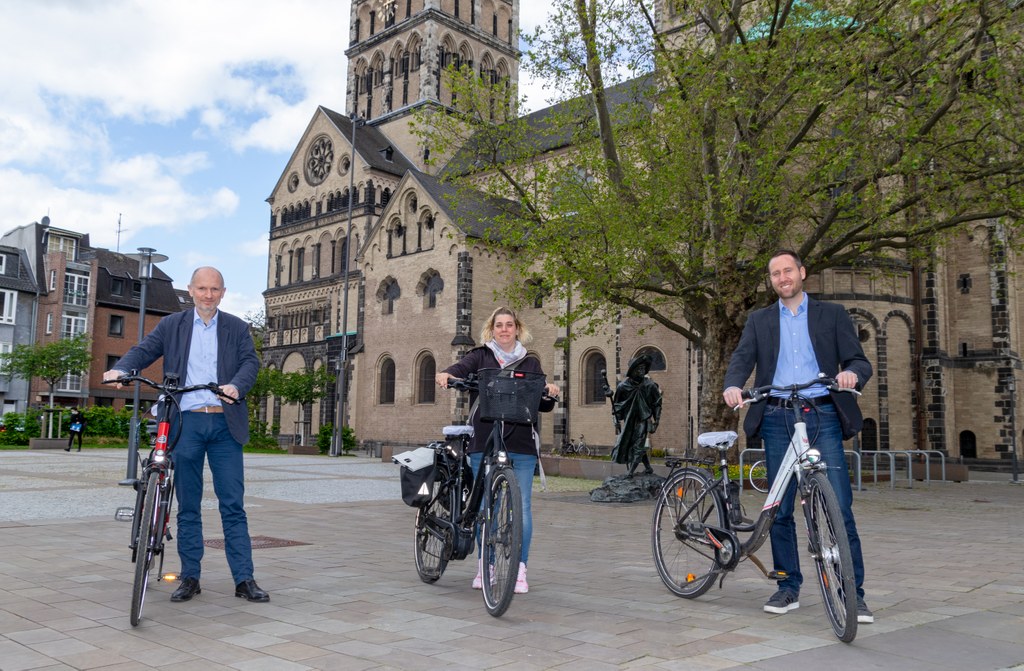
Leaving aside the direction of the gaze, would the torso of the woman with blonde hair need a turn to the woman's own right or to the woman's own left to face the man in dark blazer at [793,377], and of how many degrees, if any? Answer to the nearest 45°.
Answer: approximately 90° to the woman's own left

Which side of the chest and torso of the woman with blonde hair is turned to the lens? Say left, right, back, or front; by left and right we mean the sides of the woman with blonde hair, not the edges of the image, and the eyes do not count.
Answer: front

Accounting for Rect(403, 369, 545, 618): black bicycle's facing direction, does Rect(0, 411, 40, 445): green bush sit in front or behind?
behind

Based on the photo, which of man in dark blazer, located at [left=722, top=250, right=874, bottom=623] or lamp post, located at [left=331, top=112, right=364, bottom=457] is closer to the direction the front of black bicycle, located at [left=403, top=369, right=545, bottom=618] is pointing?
the man in dark blazer

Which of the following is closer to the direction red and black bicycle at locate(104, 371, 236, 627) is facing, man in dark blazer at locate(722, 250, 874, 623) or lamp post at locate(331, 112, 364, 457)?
the man in dark blazer

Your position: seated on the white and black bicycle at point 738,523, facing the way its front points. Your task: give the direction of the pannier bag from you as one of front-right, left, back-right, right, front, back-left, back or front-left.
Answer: back-right

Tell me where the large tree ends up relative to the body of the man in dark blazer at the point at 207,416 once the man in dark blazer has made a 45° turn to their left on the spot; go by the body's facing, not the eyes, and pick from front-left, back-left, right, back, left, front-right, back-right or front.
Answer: left

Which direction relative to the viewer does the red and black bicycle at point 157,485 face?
toward the camera

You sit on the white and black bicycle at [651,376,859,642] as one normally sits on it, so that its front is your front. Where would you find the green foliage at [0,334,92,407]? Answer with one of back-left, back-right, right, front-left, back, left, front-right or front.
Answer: back

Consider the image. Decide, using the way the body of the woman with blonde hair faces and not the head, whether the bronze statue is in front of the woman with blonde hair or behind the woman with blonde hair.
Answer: behind

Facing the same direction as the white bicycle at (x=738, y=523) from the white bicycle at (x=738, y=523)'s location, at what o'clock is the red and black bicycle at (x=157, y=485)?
the red and black bicycle at (x=157, y=485) is roughly at 4 o'clock from the white bicycle at (x=738, y=523).

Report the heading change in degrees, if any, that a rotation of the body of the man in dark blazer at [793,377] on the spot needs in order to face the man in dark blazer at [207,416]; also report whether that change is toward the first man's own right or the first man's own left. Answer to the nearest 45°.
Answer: approximately 90° to the first man's own right

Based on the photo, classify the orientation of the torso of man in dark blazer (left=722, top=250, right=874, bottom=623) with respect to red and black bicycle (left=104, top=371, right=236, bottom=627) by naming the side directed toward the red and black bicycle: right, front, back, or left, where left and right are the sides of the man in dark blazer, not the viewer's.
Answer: right

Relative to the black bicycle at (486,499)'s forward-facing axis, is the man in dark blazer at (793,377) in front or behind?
in front

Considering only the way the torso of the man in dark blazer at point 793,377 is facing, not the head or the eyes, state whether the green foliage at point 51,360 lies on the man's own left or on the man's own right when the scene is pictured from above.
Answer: on the man's own right

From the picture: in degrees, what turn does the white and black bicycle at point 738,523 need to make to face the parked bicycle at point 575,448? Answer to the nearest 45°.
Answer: approximately 135° to its left
